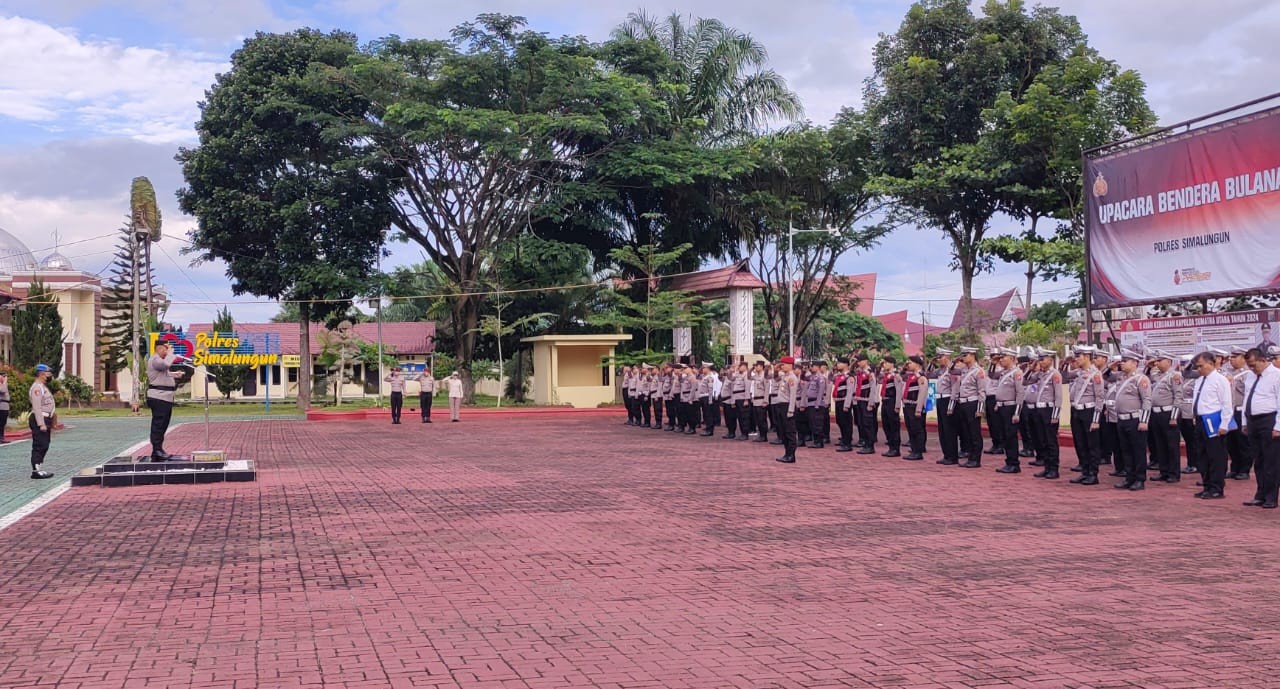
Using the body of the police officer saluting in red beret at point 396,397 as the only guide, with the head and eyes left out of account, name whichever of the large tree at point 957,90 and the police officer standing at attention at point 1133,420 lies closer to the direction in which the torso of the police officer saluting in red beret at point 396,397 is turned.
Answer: the police officer standing at attention

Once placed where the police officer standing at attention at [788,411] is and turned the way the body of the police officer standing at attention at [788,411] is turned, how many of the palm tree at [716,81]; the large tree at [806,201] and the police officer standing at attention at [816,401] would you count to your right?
3

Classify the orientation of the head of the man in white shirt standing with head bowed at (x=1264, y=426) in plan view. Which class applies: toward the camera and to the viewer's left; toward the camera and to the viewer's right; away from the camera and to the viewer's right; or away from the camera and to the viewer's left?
toward the camera and to the viewer's left

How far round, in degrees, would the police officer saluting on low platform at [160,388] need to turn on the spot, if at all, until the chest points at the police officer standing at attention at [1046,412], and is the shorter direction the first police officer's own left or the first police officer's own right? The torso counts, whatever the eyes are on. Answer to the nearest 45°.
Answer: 0° — they already face them

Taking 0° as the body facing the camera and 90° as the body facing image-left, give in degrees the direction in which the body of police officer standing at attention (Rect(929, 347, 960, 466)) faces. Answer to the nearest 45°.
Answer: approximately 90°

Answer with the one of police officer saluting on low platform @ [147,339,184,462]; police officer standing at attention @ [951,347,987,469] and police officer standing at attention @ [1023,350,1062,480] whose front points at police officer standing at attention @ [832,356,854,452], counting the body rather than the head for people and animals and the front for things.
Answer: police officer saluting on low platform @ [147,339,184,462]

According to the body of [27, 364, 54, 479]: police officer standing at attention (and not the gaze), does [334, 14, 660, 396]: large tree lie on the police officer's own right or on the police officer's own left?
on the police officer's own left

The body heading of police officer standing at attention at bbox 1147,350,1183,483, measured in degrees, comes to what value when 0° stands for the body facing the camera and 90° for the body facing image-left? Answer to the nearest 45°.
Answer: approximately 45°

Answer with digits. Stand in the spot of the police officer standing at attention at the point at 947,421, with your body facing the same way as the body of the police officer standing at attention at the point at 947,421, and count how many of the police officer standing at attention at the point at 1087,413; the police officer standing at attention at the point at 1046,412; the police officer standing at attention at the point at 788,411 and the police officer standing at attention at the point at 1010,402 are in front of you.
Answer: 1

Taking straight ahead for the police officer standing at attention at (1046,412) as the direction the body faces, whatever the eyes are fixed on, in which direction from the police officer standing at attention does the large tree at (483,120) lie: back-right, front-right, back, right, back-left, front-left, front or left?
right

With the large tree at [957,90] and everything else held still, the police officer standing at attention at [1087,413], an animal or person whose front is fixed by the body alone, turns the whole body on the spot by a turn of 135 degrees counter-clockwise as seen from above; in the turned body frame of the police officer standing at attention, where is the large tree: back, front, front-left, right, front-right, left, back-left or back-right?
left

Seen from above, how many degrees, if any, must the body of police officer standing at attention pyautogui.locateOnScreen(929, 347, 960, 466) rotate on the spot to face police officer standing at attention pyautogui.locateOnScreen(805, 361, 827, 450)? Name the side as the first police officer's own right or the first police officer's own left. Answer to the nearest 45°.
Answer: approximately 45° to the first police officer's own right

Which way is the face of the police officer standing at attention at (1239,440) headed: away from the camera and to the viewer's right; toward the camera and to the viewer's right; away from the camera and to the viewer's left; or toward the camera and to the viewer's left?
toward the camera and to the viewer's left

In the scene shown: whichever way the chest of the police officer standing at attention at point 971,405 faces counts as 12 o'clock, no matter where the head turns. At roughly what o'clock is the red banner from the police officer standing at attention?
The red banner is roughly at 6 o'clock from the police officer standing at attention.
